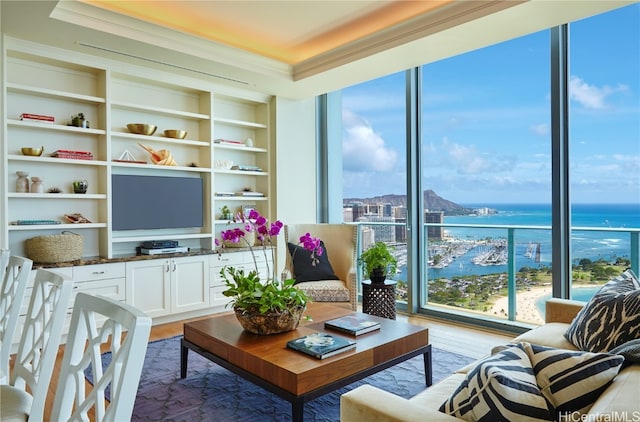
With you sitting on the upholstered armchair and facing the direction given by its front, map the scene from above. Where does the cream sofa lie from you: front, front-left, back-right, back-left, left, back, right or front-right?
front-left

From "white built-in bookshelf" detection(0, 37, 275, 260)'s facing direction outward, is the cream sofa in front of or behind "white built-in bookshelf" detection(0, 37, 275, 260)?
in front

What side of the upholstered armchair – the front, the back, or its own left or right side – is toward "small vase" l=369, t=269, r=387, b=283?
left

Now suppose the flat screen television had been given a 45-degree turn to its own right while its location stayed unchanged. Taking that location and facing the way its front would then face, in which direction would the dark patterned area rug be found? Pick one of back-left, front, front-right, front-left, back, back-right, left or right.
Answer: front

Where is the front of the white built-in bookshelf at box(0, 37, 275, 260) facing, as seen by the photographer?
facing the viewer and to the right of the viewer

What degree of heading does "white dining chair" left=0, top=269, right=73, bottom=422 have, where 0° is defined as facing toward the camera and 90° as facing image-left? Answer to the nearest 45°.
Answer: approximately 45°

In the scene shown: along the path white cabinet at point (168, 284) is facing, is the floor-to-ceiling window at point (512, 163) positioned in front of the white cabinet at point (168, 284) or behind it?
in front

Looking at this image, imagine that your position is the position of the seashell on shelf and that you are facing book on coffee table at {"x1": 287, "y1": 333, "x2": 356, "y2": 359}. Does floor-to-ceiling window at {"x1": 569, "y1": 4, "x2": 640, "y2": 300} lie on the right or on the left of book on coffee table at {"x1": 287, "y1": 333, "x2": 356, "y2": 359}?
left

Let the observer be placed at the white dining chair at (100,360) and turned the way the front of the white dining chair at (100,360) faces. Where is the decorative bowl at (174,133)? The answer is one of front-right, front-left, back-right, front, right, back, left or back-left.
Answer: back-right

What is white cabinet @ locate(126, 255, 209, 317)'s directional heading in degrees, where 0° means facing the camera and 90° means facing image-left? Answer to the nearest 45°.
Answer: approximately 315°

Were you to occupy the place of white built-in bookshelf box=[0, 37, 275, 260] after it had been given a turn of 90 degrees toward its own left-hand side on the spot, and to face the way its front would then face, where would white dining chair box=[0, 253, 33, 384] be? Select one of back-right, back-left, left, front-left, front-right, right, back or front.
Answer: back-right

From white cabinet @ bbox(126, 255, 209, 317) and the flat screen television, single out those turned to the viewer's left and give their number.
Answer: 0

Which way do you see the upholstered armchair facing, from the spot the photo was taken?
facing the viewer and to the left of the viewer
